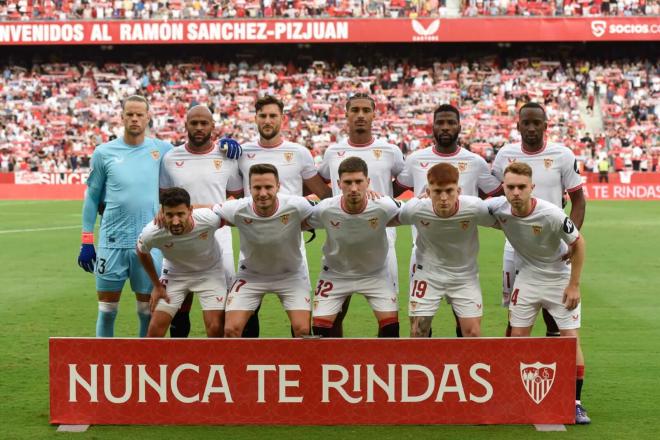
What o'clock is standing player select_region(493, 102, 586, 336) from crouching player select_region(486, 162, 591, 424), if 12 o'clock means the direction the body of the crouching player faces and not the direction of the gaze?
The standing player is roughly at 6 o'clock from the crouching player.

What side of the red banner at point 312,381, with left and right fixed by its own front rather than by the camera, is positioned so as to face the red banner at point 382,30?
back

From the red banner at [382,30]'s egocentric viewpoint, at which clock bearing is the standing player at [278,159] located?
The standing player is roughly at 12 o'clock from the red banner.

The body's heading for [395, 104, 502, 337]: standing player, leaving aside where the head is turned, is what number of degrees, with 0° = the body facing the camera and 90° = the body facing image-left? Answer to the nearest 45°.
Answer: approximately 0°

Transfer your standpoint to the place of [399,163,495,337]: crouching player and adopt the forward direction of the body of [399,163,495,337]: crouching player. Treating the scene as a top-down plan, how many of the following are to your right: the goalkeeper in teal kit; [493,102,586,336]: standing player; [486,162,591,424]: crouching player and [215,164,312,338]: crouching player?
2

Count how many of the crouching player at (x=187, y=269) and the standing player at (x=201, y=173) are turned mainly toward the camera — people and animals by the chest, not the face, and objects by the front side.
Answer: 2

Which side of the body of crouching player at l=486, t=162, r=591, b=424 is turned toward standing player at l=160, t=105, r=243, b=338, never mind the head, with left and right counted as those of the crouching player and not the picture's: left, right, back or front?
right

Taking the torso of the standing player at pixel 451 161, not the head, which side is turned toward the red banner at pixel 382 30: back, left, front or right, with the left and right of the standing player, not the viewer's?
back

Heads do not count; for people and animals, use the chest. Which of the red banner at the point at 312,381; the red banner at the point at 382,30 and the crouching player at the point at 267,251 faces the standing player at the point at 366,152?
the red banner at the point at 382,30
